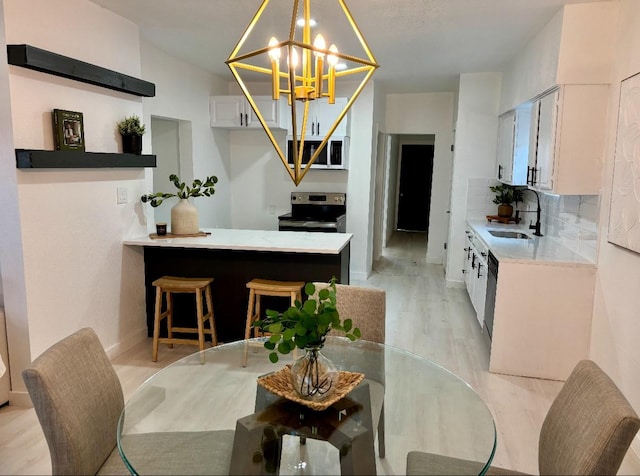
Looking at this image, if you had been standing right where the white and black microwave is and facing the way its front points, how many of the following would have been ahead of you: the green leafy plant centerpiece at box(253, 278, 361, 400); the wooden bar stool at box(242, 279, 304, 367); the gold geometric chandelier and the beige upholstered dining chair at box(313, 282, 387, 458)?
4

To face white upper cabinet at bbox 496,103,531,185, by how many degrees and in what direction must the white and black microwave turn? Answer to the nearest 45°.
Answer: approximately 45° to its left

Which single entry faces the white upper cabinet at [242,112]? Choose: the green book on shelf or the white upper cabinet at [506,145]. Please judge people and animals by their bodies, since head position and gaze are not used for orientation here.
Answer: the white upper cabinet at [506,145]

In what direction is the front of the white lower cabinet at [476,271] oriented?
to the viewer's left

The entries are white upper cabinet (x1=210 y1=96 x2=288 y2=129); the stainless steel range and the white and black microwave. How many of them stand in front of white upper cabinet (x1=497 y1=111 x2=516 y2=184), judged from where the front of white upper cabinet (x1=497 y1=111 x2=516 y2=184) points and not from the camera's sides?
3

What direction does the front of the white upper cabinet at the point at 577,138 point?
to the viewer's left

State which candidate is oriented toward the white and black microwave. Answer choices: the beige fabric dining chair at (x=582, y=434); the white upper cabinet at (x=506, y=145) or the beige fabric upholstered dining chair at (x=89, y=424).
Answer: the white upper cabinet

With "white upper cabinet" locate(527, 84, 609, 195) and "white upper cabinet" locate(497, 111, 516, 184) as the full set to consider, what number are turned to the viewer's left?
2

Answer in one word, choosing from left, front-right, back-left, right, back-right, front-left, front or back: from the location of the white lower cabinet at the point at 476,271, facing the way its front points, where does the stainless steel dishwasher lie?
left

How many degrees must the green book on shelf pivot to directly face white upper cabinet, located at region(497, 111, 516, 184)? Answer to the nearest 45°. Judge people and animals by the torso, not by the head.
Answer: approximately 45° to its left

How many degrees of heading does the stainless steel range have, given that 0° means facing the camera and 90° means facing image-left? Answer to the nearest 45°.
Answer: approximately 0°

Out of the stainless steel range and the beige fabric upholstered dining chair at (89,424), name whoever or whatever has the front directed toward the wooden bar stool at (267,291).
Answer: the stainless steel range

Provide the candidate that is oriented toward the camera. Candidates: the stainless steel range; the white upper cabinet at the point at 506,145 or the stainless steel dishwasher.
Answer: the stainless steel range

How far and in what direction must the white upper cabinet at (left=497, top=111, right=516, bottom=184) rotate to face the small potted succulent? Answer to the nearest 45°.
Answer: approximately 45° to its left

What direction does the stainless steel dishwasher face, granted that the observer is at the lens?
facing to the left of the viewer

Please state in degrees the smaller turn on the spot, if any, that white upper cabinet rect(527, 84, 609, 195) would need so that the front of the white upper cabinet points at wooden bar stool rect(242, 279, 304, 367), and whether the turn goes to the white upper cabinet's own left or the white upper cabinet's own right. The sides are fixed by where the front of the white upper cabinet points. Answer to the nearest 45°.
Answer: approximately 45° to the white upper cabinet's own left

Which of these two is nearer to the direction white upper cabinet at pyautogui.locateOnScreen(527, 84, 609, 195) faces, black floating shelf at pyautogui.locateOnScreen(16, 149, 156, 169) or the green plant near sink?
the black floating shelf

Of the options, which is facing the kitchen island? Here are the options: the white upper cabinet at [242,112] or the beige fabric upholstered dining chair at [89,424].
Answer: the white upper cabinet
